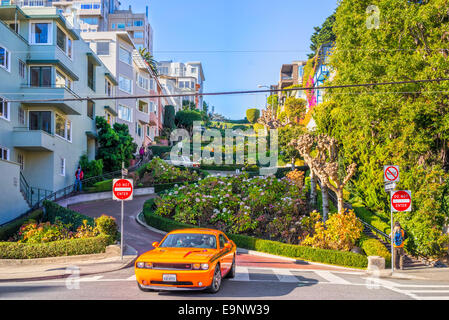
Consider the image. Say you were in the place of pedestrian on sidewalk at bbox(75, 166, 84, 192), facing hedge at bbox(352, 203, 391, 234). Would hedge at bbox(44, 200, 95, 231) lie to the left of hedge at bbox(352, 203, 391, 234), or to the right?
right

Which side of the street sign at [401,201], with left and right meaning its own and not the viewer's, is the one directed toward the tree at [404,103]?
back

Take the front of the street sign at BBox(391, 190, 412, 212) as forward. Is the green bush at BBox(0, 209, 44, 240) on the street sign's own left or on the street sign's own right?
on the street sign's own right

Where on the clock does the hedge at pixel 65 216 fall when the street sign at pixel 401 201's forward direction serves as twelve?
The hedge is roughly at 3 o'clock from the street sign.

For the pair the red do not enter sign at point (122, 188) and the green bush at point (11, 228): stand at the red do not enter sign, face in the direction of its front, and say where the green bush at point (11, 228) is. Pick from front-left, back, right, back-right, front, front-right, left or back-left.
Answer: back-right

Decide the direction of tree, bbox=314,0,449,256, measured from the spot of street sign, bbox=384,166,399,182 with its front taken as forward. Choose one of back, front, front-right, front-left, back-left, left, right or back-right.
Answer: back

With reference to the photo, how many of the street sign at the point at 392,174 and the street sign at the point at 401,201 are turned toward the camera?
2

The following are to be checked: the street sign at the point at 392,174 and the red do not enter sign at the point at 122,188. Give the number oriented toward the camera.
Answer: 2

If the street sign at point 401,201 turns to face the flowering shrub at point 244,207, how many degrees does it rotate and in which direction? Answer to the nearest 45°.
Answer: approximately 135° to its right
